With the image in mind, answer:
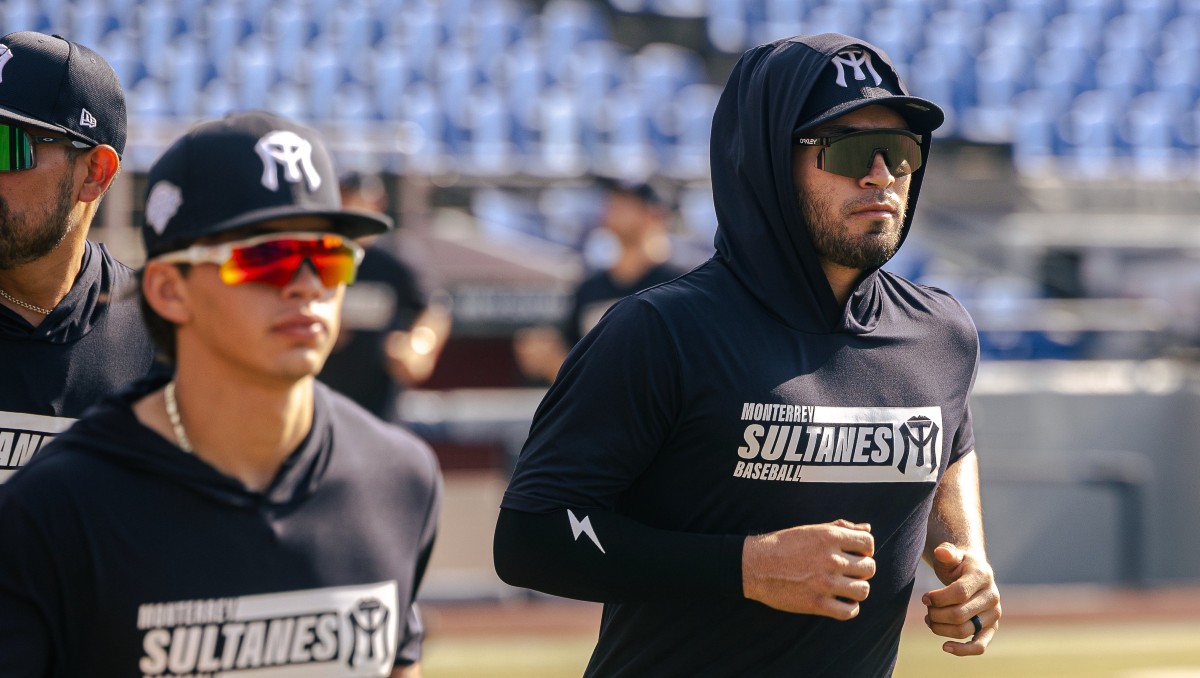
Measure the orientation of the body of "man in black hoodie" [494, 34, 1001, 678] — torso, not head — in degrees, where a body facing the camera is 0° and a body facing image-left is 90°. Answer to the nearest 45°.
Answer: approximately 315°

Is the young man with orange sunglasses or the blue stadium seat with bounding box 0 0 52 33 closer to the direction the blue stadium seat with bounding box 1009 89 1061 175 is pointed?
the young man with orange sunglasses

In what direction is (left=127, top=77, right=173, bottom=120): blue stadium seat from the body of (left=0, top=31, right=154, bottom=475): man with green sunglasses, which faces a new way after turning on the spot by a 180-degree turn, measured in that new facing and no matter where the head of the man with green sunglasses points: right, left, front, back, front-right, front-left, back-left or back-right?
front-left

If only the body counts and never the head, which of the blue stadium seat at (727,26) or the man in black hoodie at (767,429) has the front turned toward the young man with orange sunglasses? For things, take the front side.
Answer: the blue stadium seat

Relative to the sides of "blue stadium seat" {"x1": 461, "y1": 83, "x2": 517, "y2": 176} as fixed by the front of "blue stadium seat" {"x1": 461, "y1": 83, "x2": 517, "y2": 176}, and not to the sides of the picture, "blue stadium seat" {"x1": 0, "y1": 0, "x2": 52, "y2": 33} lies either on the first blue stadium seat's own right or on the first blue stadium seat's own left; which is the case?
on the first blue stadium seat's own right

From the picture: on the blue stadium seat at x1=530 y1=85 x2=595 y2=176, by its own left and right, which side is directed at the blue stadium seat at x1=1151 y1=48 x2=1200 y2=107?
left

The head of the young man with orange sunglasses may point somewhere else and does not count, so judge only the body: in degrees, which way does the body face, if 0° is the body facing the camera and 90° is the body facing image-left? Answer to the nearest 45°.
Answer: approximately 315°

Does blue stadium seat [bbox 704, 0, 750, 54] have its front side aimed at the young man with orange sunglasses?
yes

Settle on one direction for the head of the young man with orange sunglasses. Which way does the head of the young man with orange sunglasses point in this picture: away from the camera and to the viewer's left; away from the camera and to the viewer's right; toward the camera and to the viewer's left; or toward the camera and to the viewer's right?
toward the camera and to the viewer's right
